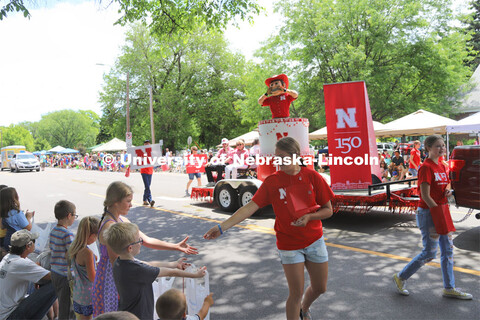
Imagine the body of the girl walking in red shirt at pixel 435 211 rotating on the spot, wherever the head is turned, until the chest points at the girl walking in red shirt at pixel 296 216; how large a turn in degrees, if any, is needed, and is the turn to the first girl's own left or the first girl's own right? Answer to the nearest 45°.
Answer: approximately 90° to the first girl's own right

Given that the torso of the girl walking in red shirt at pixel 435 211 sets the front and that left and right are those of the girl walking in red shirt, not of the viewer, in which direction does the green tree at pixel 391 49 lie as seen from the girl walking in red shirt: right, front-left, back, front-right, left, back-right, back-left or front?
back-left

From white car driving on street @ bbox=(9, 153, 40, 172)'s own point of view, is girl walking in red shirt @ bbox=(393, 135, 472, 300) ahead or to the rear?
ahead

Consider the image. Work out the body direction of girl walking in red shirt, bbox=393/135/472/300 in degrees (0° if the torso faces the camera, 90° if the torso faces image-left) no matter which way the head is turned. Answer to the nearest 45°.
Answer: approximately 315°

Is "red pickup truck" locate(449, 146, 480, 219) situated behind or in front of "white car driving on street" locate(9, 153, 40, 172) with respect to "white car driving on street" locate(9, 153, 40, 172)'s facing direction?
in front

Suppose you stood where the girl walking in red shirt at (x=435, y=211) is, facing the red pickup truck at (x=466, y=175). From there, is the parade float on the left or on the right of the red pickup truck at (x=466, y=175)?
left

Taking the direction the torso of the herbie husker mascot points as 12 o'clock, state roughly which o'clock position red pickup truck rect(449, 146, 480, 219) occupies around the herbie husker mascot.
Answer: The red pickup truck is roughly at 10 o'clock from the herbie husker mascot.

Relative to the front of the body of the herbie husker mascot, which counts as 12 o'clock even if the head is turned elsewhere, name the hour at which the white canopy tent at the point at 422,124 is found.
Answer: The white canopy tent is roughly at 7 o'clock from the herbie husker mascot.

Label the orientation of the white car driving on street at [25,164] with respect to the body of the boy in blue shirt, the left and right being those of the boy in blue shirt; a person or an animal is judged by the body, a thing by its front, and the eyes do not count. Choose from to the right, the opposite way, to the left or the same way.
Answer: to the right

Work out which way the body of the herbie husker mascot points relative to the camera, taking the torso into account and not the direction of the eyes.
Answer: toward the camera

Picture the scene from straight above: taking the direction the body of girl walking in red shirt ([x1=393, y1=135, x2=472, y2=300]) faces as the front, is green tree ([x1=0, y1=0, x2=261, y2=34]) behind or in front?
behind

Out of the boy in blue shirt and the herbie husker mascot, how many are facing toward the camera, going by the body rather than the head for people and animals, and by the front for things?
1

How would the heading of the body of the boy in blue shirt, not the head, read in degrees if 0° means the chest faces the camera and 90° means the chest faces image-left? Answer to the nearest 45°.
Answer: approximately 225°

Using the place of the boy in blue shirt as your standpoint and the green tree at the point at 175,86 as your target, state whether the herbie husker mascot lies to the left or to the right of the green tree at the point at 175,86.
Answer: right
